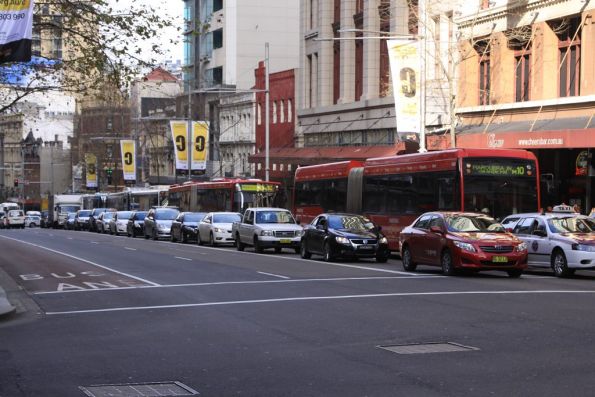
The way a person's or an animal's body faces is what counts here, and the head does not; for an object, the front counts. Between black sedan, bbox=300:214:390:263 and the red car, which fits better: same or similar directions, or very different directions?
same or similar directions

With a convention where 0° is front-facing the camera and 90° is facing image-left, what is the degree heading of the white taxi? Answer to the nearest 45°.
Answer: approximately 315°

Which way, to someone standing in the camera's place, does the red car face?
facing the viewer and to the right of the viewer

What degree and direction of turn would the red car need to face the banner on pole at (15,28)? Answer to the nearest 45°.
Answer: approximately 90° to its right

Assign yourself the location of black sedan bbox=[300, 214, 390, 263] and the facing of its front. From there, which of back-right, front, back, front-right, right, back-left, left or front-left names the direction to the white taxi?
front

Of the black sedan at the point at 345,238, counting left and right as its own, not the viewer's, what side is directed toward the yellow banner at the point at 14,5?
right

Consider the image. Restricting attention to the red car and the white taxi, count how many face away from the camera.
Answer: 0

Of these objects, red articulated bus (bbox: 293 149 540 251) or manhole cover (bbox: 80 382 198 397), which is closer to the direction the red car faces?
the manhole cover

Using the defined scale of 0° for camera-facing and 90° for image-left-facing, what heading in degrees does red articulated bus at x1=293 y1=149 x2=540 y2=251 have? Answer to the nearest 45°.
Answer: approximately 315°

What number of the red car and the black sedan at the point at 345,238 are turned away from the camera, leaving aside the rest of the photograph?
0

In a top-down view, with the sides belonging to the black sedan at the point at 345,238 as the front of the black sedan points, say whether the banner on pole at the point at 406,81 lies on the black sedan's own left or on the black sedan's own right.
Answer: on the black sedan's own left

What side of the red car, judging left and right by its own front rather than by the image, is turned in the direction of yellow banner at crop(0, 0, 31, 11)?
right

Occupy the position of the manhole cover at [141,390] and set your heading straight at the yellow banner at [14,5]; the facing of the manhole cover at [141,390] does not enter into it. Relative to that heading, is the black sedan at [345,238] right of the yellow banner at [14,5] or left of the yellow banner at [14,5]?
right

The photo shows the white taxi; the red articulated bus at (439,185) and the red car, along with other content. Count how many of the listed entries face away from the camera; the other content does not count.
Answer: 0

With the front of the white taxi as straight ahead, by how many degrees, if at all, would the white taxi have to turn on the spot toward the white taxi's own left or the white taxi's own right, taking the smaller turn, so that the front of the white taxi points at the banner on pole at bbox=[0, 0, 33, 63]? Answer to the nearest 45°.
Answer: approximately 90° to the white taxi's own right
